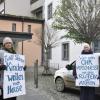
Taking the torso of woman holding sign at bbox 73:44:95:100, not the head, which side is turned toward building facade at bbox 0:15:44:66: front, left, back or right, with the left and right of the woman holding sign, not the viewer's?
back

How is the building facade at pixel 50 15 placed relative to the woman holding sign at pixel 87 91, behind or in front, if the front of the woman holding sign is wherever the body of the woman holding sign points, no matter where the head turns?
behind

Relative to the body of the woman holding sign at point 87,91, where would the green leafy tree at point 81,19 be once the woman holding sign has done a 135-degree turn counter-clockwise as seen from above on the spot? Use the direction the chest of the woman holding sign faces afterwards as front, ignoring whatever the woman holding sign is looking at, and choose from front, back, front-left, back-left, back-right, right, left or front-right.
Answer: front-left

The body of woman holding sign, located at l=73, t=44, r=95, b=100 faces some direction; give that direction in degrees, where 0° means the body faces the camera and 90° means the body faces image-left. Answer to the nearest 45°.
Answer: approximately 0°

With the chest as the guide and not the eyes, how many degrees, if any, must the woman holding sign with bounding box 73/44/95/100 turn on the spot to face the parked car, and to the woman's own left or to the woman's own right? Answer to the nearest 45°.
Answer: approximately 180°
